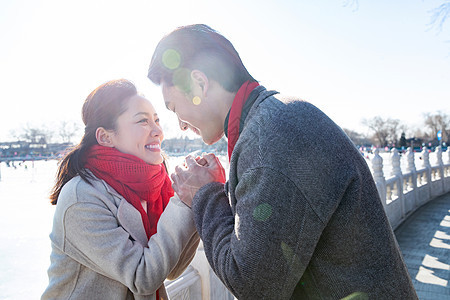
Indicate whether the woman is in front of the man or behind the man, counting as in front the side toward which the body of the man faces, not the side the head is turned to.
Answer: in front

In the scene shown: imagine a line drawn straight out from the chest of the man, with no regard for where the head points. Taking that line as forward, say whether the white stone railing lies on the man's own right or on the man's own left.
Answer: on the man's own right

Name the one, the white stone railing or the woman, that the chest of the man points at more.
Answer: the woman

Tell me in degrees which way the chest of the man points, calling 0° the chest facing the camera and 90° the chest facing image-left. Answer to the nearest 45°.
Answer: approximately 90°

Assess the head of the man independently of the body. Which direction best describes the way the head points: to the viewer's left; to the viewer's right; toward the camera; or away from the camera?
to the viewer's left
